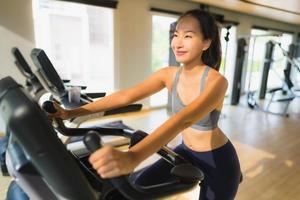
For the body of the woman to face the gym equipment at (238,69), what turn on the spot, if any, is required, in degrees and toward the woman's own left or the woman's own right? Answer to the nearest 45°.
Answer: approximately 135° to the woman's own right

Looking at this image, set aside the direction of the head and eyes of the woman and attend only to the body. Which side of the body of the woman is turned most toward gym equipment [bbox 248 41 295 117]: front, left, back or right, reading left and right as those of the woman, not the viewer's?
back

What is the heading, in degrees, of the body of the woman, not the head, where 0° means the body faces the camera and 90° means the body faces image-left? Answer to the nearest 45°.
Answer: approximately 45°

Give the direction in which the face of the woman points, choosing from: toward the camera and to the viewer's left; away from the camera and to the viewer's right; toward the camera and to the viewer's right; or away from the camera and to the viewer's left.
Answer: toward the camera and to the viewer's left
